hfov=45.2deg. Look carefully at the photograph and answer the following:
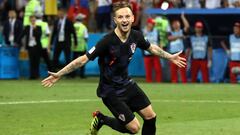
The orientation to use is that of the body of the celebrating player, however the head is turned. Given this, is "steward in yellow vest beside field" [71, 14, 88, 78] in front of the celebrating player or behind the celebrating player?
behind

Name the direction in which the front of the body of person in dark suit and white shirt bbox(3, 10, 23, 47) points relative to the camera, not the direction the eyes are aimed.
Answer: toward the camera

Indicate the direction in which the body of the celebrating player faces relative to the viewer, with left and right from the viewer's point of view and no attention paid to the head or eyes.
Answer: facing the viewer and to the right of the viewer

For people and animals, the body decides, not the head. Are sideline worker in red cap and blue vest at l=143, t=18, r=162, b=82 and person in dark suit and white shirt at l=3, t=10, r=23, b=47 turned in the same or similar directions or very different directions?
same or similar directions

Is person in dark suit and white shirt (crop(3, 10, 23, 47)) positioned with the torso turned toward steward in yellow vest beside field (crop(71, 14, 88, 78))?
no

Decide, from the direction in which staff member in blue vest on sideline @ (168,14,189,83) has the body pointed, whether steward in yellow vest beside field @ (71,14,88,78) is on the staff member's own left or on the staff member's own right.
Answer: on the staff member's own right

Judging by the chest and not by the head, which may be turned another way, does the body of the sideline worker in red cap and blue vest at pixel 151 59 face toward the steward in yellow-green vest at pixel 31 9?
no

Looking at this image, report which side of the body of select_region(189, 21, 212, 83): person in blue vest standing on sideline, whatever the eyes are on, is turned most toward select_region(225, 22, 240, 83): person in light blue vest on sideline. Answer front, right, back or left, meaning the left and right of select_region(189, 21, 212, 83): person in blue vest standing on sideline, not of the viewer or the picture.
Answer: left

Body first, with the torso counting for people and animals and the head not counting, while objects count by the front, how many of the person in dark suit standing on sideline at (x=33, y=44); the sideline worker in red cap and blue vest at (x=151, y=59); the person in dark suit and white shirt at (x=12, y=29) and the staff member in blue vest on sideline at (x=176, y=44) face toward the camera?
4

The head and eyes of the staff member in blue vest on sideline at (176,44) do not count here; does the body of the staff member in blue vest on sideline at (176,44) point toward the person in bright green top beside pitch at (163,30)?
no

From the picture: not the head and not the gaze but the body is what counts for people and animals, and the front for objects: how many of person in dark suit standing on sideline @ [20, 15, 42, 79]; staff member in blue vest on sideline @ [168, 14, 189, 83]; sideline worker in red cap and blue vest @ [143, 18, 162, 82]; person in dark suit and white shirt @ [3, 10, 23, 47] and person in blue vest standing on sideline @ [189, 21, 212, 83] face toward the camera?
5

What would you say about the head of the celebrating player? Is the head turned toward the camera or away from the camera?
toward the camera

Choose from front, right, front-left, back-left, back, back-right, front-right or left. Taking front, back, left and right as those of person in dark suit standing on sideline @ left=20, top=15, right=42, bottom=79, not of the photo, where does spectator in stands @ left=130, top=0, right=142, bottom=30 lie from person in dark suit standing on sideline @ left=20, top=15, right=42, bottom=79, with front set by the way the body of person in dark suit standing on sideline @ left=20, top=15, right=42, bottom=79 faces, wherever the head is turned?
left

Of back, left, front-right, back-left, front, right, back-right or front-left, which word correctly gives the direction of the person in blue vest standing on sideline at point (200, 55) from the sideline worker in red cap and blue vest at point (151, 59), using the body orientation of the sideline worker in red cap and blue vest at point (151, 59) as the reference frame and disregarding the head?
left

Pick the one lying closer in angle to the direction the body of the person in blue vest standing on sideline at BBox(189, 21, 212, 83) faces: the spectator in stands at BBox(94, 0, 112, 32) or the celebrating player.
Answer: the celebrating player

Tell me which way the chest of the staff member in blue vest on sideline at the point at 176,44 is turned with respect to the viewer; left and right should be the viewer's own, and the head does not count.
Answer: facing the viewer

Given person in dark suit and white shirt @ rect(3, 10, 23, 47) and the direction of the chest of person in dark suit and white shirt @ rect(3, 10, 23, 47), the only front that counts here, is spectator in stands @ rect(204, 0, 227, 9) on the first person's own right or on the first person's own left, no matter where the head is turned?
on the first person's own left
